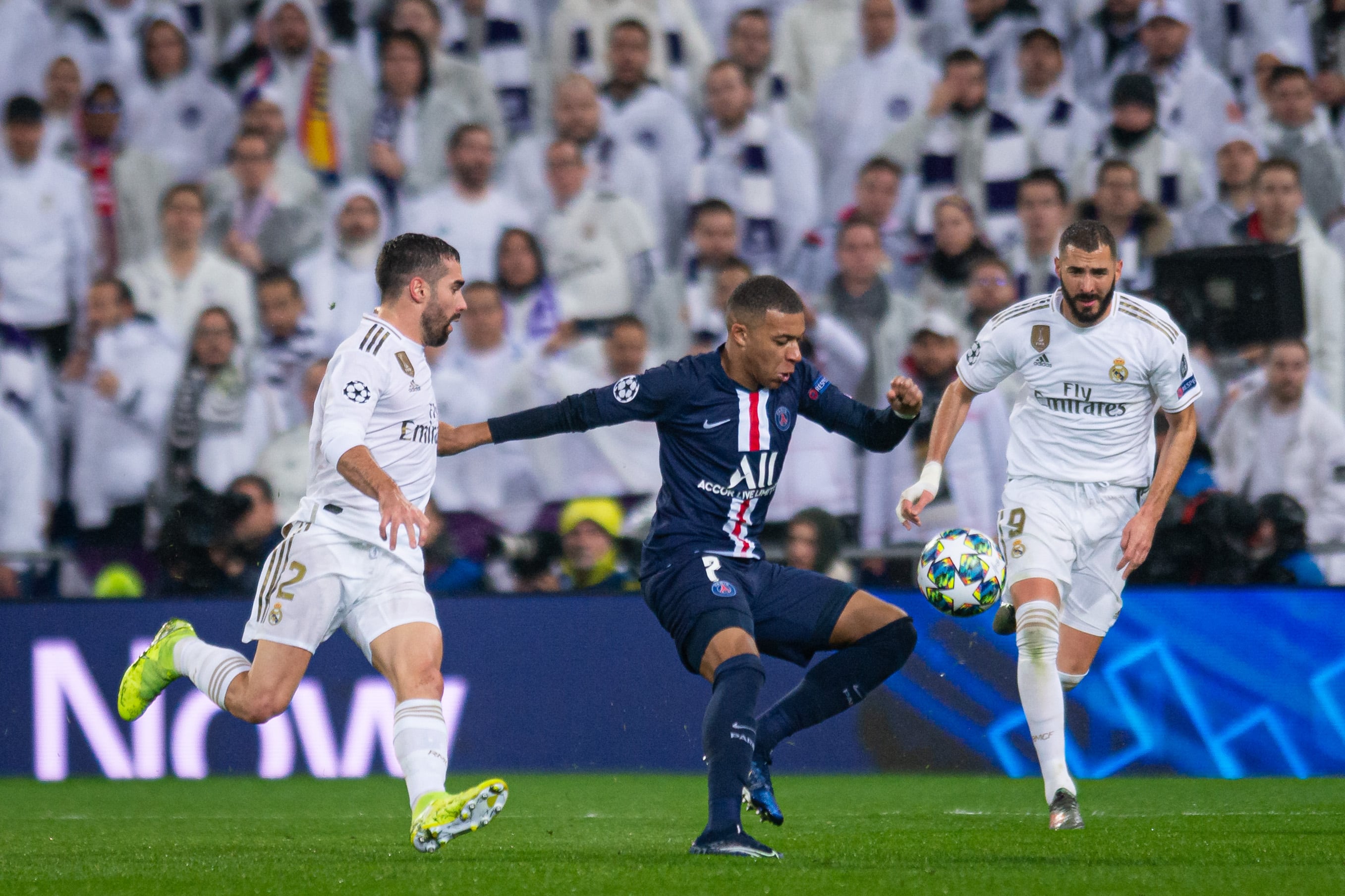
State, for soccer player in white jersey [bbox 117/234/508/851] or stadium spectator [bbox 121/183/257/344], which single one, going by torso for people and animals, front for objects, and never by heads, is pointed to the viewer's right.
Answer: the soccer player in white jersey

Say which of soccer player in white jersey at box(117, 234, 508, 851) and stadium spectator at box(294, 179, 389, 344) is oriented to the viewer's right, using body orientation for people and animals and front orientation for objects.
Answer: the soccer player in white jersey

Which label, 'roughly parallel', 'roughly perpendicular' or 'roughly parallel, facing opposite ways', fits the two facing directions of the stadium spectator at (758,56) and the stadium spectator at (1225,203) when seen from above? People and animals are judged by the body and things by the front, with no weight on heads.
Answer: roughly parallel

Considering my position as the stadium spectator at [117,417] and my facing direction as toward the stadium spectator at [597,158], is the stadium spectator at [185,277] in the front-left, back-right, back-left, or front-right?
front-left

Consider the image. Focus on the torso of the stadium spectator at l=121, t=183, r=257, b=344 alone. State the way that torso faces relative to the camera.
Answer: toward the camera

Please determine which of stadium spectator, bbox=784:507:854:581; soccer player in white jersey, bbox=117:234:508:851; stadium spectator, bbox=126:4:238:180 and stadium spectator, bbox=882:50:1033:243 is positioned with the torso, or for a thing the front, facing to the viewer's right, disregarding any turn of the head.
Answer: the soccer player in white jersey

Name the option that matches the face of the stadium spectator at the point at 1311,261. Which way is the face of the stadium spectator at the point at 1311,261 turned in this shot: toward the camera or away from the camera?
toward the camera

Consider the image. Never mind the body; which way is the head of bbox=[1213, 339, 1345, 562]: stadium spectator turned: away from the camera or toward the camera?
toward the camera

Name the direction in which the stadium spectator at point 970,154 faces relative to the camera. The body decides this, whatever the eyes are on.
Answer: toward the camera

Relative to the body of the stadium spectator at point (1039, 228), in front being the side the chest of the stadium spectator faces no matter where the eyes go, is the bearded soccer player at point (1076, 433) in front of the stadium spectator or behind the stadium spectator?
in front

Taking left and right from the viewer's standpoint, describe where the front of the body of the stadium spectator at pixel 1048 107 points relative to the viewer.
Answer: facing the viewer

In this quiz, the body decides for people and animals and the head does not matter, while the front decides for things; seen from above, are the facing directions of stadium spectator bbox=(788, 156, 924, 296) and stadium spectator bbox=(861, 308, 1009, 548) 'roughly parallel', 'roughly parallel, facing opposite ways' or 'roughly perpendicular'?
roughly parallel

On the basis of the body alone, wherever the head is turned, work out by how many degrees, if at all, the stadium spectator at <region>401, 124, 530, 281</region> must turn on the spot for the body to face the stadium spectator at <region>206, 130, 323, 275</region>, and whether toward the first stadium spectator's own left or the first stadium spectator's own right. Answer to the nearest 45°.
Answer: approximately 90° to the first stadium spectator's own right

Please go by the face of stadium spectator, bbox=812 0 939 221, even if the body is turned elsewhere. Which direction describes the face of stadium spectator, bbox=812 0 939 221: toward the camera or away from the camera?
toward the camera

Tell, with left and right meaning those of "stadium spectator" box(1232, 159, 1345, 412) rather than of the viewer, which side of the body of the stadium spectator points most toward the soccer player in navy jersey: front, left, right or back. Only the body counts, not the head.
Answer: front

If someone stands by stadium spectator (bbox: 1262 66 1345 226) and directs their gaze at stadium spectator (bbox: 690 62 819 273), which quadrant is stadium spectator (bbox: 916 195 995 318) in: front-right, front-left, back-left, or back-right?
front-left

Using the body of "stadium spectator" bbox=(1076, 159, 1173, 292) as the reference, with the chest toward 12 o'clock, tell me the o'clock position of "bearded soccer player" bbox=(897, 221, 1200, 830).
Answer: The bearded soccer player is roughly at 12 o'clock from the stadium spectator.
